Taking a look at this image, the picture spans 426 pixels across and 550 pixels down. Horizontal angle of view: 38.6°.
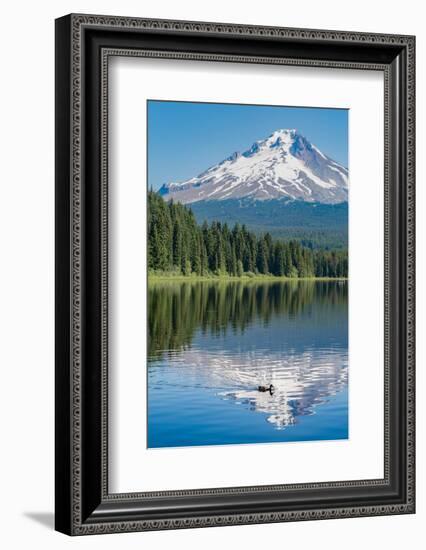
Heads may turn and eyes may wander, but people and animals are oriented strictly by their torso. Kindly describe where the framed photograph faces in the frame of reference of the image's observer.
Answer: facing the viewer and to the right of the viewer
